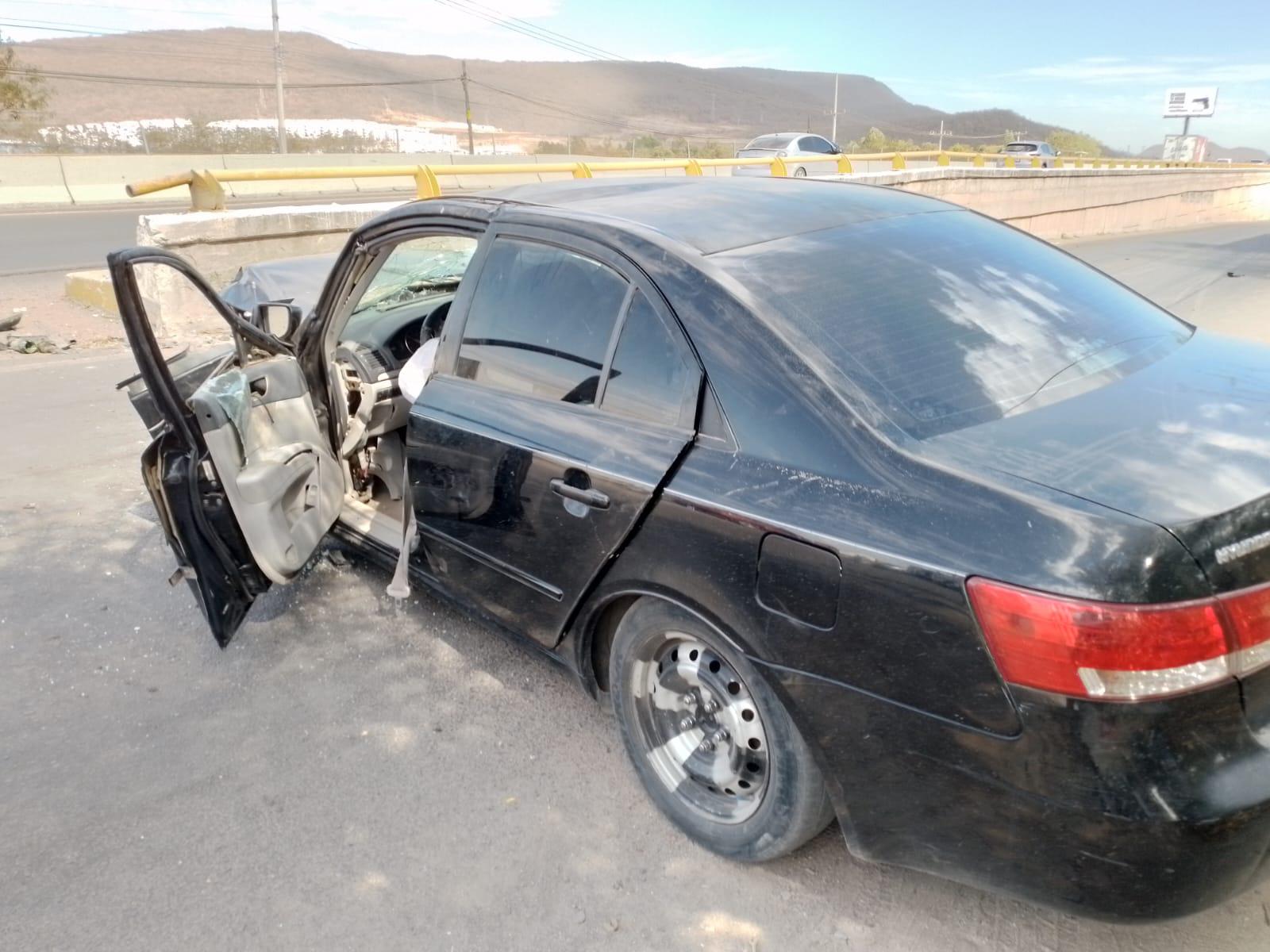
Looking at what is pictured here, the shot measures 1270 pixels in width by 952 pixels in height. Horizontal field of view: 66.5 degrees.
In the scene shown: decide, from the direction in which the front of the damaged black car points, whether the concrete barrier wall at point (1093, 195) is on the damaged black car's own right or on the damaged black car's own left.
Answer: on the damaged black car's own right

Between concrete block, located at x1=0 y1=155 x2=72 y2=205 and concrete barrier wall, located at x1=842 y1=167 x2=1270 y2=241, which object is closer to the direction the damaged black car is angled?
the concrete block

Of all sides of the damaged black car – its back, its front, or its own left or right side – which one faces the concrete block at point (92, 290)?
front

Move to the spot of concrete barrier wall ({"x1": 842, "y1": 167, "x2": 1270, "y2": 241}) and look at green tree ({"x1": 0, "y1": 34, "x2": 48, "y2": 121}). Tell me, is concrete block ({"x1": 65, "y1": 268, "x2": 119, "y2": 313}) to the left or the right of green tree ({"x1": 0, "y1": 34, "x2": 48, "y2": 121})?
left

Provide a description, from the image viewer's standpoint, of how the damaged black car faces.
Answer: facing away from the viewer and to the left of the viewer

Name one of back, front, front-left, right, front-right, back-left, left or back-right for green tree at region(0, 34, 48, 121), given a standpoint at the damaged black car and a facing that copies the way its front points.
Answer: front

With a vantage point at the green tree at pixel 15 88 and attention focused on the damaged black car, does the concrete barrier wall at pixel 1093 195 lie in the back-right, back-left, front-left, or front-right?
front-left

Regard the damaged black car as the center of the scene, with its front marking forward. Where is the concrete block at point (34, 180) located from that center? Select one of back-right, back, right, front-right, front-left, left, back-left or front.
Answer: front

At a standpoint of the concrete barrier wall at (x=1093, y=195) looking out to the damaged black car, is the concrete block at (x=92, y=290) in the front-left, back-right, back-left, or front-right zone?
front-right

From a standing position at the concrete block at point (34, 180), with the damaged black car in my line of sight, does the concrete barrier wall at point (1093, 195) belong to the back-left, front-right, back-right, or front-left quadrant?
front-left
